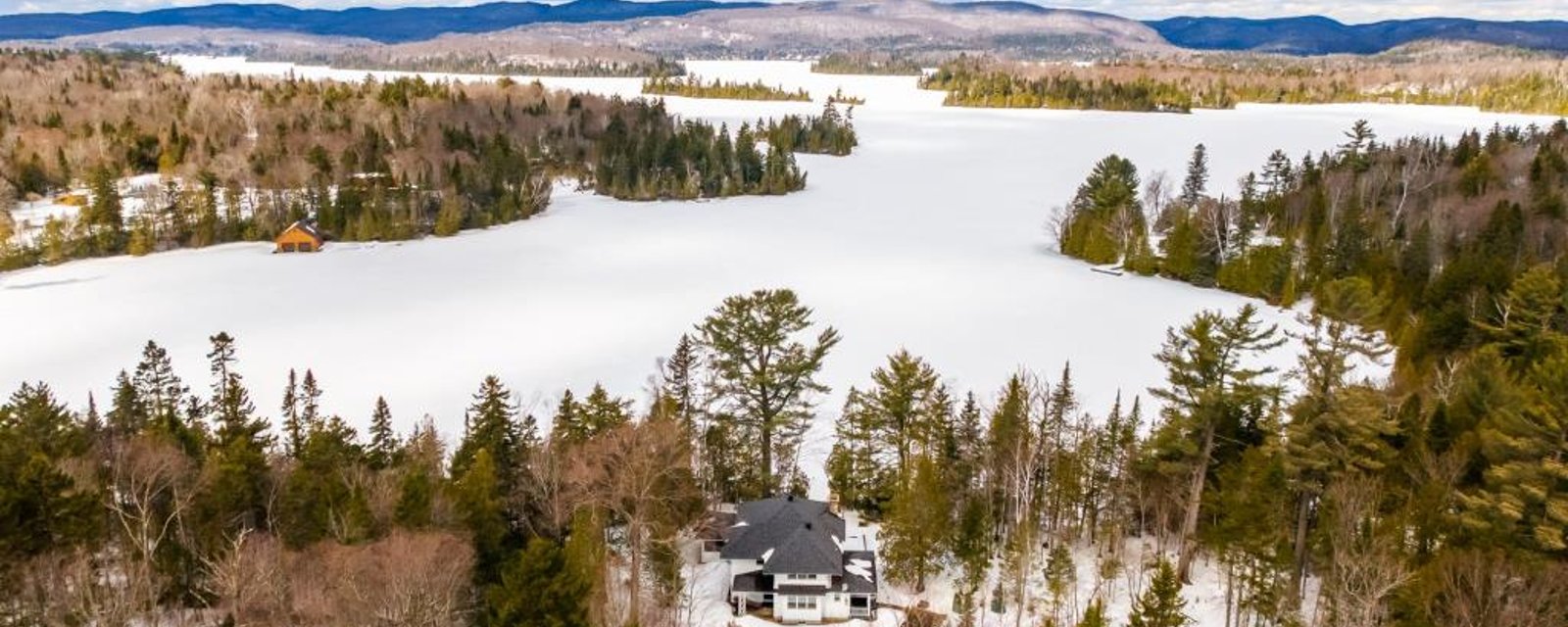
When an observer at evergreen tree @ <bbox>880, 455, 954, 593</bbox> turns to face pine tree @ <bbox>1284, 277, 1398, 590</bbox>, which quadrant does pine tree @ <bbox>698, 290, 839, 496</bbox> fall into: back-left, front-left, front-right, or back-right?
back-left

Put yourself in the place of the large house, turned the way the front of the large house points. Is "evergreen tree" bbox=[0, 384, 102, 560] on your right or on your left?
on your right

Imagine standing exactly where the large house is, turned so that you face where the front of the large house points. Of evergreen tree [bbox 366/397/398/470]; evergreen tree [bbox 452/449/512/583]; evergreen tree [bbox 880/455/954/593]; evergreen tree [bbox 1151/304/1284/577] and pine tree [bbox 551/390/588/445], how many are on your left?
2

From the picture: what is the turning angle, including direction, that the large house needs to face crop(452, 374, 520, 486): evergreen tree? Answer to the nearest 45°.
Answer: approximately 90° to its right

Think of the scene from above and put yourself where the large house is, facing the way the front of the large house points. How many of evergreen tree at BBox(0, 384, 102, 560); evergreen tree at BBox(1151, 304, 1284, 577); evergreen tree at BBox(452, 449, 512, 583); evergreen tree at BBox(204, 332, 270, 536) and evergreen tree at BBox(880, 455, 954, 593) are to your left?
2

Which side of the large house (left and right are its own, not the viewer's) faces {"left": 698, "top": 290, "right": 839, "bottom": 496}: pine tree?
back

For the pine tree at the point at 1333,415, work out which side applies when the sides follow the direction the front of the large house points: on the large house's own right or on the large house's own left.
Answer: on the large house's own left

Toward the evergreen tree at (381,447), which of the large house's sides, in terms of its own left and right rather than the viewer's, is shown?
right

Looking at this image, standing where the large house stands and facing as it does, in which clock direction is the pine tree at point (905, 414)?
The pine tree is roughly at 7 o'clock from the large house.

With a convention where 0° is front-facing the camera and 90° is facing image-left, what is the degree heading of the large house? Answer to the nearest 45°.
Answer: approximately 0°

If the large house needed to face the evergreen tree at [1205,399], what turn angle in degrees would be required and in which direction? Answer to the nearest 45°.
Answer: approximately 90° to its left

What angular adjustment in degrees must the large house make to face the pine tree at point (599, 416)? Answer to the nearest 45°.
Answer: approximately 135° to its right

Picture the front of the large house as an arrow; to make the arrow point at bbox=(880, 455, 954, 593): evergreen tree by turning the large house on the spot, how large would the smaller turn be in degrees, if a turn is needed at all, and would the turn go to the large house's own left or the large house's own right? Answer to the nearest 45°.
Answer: approximately 90° to the large house's own left

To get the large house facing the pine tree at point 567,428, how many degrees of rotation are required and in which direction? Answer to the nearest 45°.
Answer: approximately 135° to its right

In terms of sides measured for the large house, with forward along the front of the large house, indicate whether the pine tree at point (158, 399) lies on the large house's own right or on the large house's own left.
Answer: on the large house's own right
